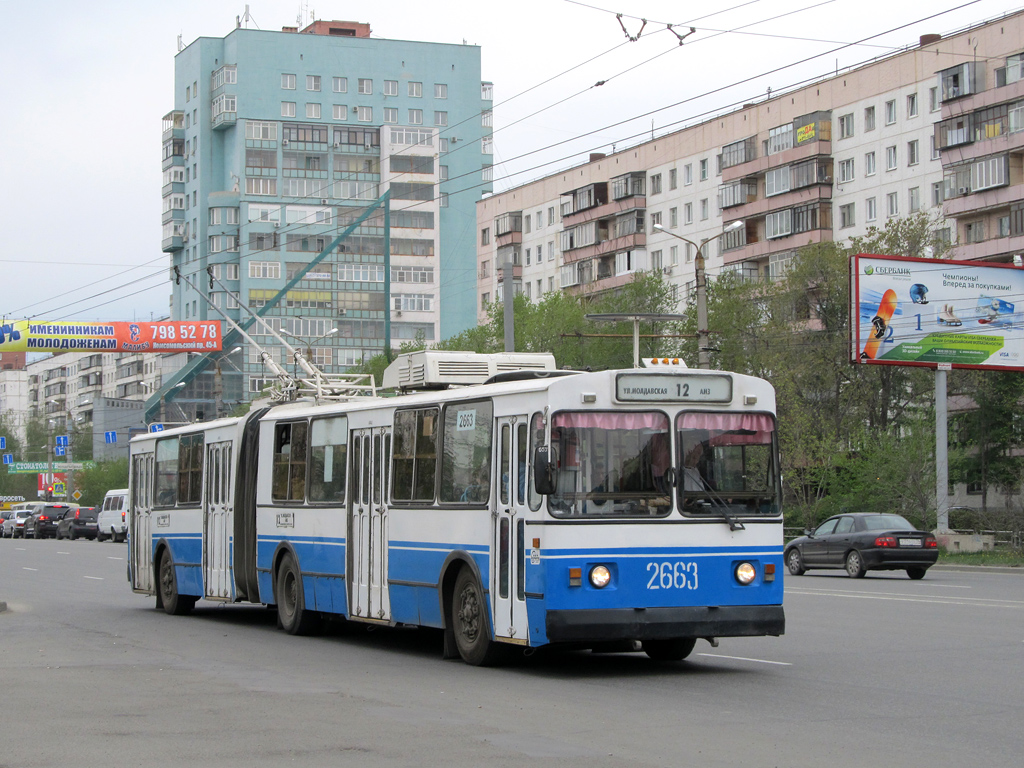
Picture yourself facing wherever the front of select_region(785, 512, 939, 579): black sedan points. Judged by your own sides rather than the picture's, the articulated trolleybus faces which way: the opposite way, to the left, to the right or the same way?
the opposite way

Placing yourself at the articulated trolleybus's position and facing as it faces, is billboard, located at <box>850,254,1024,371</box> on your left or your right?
on your left

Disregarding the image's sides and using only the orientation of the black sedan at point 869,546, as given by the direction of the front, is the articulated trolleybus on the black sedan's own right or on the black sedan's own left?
on the black sedan's own left

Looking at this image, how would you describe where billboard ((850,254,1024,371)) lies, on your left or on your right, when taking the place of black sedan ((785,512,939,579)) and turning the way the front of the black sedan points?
on your right

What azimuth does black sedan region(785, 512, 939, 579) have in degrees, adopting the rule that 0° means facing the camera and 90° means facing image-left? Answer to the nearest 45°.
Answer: approximately 135°

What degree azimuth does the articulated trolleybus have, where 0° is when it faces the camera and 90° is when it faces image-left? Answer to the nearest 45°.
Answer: approximately 315°

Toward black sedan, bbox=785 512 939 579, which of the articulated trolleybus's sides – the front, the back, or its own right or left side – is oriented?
left
